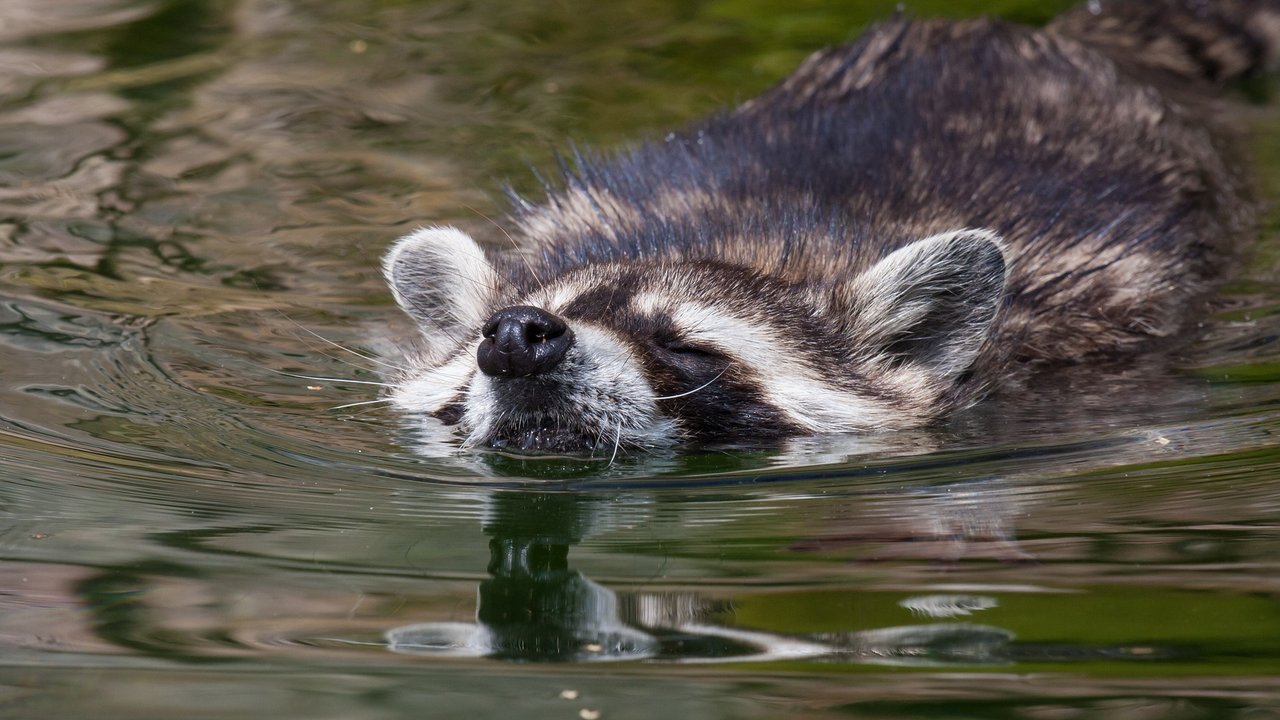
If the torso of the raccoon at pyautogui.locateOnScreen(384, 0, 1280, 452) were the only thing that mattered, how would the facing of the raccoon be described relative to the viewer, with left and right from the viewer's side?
facing the viewer and to the left of the viewer
